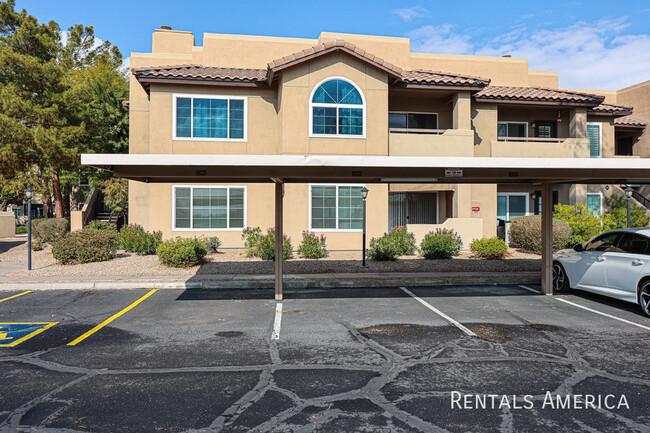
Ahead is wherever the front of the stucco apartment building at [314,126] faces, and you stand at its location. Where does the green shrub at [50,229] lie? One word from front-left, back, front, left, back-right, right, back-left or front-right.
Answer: right

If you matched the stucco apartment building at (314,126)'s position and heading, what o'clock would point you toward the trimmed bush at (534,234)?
The trimmed bush is roughly at 9 o'clock from the stucco apartment building.

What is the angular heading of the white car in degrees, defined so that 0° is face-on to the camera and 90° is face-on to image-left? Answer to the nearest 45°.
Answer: approximately 135°

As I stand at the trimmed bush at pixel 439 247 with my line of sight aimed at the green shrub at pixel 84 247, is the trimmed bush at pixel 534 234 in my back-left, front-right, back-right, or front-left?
back-right

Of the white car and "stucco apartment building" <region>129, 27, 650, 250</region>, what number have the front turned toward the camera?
1

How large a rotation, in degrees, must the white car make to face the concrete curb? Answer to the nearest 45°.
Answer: approximately 45° to its left

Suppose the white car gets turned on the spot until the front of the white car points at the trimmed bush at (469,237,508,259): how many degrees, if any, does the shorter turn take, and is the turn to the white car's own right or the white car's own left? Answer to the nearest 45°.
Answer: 0° — it already faces it

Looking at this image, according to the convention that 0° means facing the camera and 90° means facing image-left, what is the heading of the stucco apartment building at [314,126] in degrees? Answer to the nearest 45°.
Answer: approximately 0°

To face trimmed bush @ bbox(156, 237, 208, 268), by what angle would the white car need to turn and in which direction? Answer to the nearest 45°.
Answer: approximately 45° to its left

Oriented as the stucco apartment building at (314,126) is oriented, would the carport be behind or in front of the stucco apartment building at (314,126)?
in front

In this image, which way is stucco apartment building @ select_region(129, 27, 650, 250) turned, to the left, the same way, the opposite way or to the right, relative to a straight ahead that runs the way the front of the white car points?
the opposite way

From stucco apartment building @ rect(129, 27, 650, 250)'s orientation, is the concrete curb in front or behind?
in front
